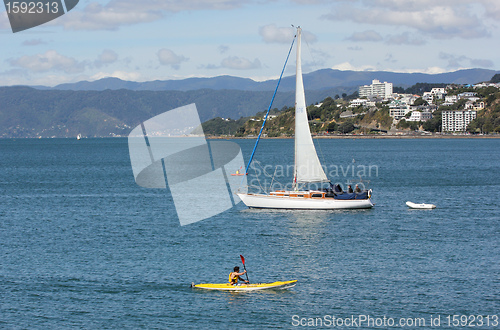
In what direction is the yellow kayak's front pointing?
to the viewer's right
